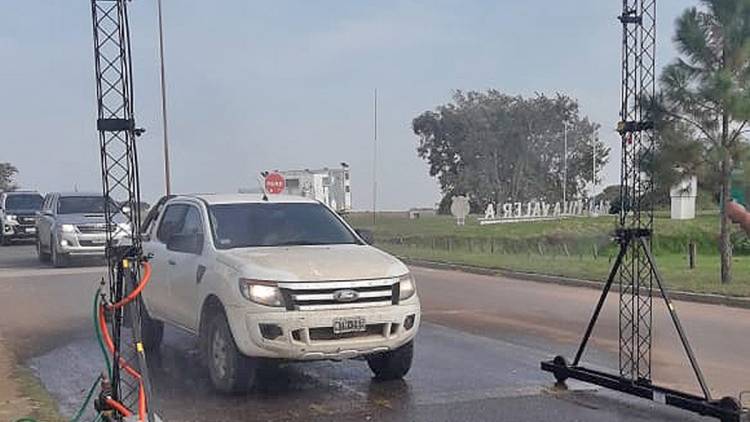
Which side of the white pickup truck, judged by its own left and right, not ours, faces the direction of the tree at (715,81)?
left

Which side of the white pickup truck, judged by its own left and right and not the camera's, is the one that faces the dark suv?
back

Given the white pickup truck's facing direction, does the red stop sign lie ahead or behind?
behind

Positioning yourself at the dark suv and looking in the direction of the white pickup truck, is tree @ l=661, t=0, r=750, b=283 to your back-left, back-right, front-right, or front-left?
front-left

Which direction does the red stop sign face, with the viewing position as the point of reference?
facing the viewer

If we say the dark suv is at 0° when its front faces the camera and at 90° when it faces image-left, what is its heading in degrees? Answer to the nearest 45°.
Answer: approximately 315°

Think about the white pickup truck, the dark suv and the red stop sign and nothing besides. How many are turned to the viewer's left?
0

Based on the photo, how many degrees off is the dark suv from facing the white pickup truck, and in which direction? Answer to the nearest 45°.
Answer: approximately 45° to its right

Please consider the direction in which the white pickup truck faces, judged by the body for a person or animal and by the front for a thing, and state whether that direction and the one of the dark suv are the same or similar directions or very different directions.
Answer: same or similar directions

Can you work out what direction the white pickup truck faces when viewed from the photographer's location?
facing the viewer and to the right of the viewer

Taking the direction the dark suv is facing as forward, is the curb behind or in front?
in front
